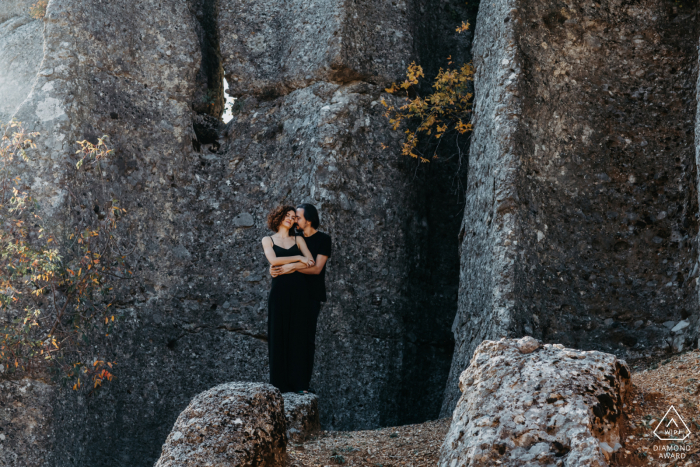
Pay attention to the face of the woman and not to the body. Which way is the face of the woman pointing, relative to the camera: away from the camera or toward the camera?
toward the camera

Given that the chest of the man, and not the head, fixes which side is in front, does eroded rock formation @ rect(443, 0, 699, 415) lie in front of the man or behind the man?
behind

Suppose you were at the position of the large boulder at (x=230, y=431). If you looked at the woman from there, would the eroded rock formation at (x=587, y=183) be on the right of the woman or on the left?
right

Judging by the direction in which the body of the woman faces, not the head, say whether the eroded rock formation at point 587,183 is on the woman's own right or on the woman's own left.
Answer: on the woman's own left

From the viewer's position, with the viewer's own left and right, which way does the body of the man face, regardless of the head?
facing to the left of the viewer

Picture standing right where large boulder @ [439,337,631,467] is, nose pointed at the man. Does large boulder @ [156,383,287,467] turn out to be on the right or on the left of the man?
left

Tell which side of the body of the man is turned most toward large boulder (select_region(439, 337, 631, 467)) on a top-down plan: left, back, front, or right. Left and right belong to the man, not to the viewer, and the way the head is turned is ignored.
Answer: left

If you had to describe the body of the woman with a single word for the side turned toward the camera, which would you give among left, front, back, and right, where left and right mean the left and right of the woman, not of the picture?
front
